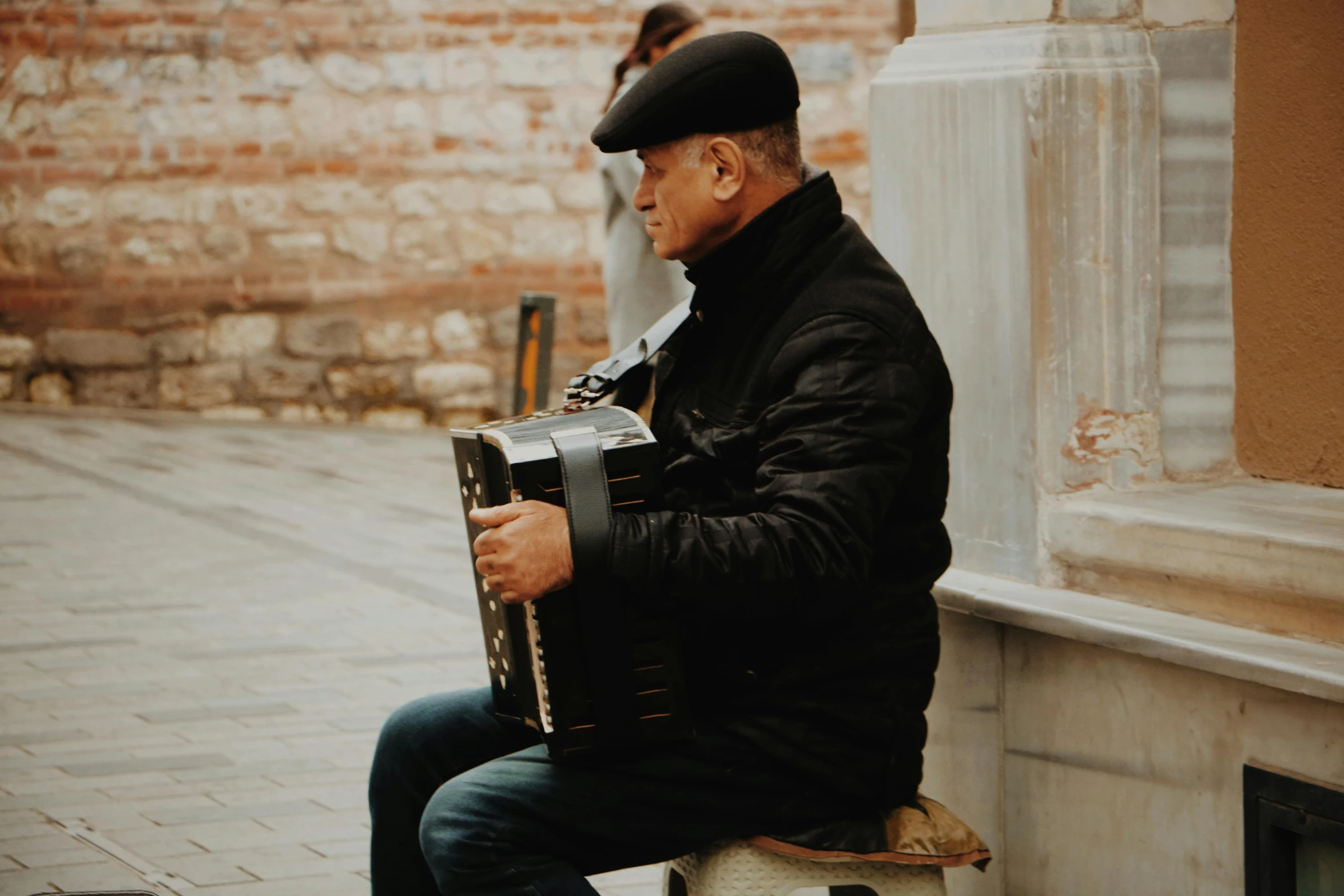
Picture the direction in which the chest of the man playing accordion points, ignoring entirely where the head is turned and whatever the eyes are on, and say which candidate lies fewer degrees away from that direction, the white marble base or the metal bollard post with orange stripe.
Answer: the metal bollard post with orange stripe

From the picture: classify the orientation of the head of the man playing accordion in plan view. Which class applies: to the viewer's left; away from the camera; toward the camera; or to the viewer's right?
to the viewer's left

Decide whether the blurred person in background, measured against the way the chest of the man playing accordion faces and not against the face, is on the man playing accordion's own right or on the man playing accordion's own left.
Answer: on the man playing accordion's own right

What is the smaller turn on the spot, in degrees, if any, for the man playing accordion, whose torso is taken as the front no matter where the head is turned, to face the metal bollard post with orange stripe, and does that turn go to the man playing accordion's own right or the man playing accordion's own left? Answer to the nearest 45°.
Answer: approximately 90° to the man playing accordion's own right

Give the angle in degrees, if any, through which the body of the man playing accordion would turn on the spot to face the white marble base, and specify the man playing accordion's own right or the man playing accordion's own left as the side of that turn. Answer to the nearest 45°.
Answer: approximately 135° to the man playing accordion's own right

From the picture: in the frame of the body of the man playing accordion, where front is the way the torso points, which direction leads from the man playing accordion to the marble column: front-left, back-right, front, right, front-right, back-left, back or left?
back-right

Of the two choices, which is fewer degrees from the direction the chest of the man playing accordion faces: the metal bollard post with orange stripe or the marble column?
the metal bollard post with orange stripe

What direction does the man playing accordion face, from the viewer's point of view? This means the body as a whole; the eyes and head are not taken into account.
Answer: to the viewer's left

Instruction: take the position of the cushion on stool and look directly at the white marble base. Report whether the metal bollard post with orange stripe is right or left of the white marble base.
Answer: left
